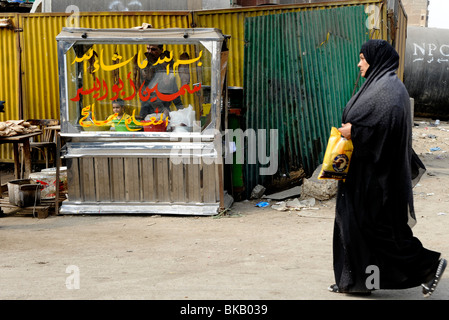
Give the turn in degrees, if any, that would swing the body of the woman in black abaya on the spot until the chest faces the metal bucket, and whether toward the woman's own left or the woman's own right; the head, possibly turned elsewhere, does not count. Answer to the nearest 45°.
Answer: approximately 45° to the woman's own right

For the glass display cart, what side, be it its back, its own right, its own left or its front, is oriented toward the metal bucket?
right

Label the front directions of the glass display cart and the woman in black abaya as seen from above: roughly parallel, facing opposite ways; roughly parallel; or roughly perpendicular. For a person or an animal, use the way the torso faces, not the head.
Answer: roughly perpendicular

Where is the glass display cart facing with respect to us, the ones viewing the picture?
facing the viewer

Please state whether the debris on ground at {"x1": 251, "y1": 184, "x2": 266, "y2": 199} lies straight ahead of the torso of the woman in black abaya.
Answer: no

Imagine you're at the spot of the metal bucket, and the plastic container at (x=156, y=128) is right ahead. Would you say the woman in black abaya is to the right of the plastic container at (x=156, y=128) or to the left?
right

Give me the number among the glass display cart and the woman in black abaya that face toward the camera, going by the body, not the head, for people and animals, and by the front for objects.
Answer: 1

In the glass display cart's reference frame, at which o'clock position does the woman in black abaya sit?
The woman in black abaya is roughly at 11 o'clock from the glass display cart.

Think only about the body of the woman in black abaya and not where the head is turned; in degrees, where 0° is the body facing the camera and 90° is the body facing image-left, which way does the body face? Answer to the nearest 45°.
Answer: approximately 90°

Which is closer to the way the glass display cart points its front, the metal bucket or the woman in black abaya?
the woman in black abaya

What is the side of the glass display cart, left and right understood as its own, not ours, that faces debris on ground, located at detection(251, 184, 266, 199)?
left

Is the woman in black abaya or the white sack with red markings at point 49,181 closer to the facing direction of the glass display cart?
the woman in black abaya

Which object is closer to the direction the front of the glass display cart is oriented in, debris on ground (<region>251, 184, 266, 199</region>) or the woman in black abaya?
the woman in black abaya
